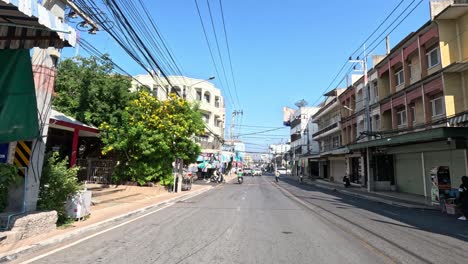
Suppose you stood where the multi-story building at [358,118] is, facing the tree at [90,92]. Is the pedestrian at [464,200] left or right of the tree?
left

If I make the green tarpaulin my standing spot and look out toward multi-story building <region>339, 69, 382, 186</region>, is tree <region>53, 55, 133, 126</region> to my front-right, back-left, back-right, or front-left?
front-left

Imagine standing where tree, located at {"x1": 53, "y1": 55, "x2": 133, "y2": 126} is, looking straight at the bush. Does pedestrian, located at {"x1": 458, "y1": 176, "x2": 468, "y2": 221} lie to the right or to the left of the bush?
left

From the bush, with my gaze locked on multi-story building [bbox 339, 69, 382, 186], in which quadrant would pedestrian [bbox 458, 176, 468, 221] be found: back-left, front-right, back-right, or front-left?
front-right
